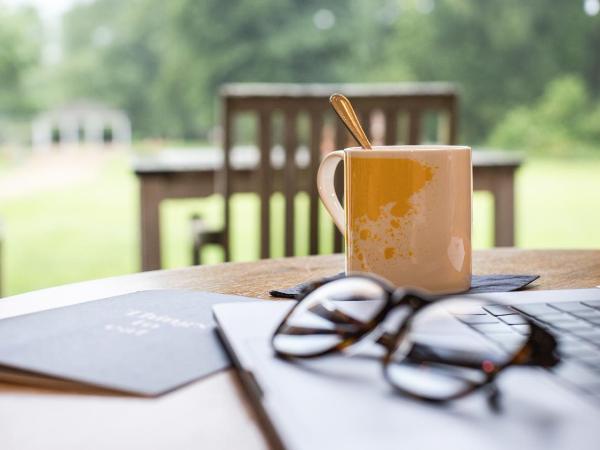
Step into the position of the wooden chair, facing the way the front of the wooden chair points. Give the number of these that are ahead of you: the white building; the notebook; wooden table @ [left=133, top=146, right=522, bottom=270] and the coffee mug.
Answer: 2

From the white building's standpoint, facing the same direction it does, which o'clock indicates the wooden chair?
The wooden chair is roughly at 12 o'clock from the white building.

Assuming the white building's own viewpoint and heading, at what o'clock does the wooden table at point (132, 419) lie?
The wooden table is roughly at 12 o'clock from the white building.

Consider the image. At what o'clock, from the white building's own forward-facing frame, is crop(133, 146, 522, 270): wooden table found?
The wooden table is roughly at 12 o'clock from the white building.

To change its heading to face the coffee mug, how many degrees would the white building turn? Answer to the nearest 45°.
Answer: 0° — it already faces it
